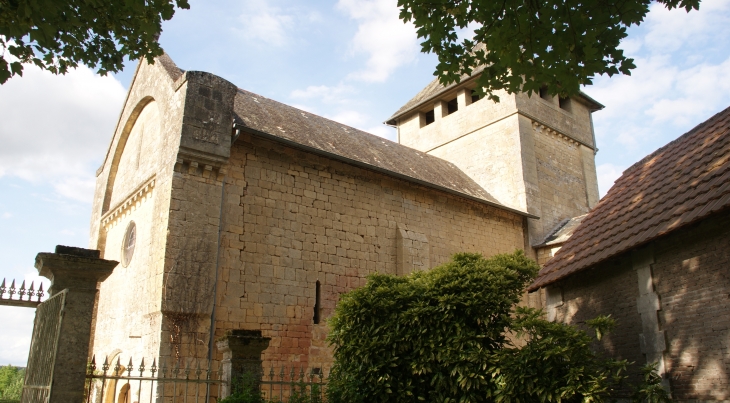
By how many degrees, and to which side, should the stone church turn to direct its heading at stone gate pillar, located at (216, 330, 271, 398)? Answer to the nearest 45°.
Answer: approximately 45° to its left

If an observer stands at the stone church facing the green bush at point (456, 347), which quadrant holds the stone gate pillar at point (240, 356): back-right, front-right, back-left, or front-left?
front-right

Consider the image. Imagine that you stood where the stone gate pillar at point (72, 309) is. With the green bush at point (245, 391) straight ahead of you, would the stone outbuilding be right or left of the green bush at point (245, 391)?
right

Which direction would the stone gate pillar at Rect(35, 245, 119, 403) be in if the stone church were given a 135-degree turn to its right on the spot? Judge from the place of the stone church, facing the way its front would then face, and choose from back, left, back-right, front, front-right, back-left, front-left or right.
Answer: back

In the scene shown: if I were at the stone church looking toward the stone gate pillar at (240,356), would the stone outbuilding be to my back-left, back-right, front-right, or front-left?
front-left

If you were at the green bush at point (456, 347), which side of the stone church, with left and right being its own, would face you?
left

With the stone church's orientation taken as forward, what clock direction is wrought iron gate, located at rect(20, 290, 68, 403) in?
The wrought iron gate is roughly at 11 o'clock from the stone church.

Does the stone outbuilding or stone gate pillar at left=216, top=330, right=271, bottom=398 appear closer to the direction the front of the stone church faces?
the stone gate pillar

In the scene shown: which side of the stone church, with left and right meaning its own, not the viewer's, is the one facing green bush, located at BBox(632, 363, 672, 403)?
left

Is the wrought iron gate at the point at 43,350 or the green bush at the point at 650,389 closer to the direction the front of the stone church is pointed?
the wrought iron gate

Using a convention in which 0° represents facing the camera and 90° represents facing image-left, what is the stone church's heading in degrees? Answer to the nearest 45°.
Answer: approximately 45°

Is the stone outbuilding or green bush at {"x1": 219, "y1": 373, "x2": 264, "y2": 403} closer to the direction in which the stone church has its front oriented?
the green bush

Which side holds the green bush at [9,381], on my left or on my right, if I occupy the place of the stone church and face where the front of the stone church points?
on my right

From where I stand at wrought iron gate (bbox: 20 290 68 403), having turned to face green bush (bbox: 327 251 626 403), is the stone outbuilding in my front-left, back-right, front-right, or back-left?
front-right

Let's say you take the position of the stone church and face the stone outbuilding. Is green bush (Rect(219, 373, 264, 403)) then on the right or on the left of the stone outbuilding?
right

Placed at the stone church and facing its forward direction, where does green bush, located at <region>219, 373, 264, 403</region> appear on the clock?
The green bush is roughly at 10 o'clock from the stone church.
